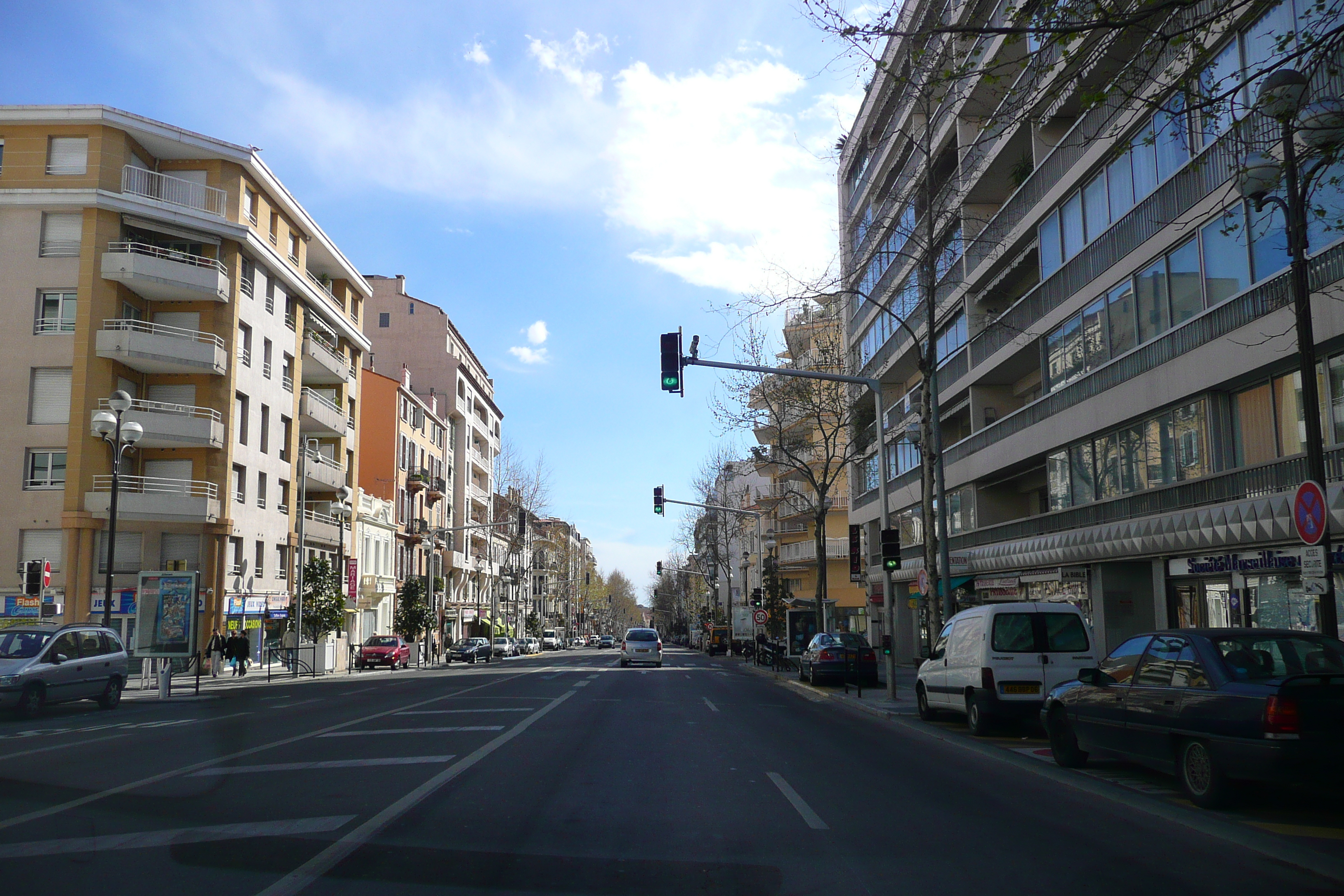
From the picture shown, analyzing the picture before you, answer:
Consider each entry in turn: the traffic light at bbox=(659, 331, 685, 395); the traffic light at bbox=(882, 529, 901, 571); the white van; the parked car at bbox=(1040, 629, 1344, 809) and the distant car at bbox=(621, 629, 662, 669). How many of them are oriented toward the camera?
2

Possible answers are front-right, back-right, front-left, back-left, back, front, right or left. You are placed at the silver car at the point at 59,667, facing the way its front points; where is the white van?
left

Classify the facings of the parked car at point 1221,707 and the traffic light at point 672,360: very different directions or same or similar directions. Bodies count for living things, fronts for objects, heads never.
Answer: very different directions

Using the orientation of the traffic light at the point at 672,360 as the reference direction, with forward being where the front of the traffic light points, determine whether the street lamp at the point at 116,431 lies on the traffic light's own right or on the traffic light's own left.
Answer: on the traffic light's own right

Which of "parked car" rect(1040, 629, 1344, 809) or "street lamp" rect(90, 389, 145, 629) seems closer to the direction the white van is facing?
the street lamp

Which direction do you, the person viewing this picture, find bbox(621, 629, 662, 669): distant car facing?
facing away from the viewer

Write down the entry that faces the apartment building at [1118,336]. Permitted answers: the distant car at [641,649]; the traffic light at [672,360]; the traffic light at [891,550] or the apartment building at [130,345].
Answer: the apartment building at [130,345]

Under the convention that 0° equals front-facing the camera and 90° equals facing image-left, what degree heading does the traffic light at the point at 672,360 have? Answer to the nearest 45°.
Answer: approximately 0°

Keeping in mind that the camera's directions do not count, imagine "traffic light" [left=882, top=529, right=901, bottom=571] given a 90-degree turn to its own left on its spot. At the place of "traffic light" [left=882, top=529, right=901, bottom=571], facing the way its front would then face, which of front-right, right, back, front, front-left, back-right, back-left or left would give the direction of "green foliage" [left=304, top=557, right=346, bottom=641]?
back-left

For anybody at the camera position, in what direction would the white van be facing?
facing away from the viewer and to the left of the viewer

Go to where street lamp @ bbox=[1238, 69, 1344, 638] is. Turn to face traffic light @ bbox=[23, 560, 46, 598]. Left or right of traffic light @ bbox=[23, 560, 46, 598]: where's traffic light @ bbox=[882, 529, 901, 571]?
right

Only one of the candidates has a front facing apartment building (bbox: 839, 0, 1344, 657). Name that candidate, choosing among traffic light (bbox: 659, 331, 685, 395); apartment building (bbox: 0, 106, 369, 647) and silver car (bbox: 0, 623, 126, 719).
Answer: apartment building (bbox: 0, 106, 369, 647)

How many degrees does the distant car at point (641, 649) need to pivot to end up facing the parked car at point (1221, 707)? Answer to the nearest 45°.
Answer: approximately 180°
